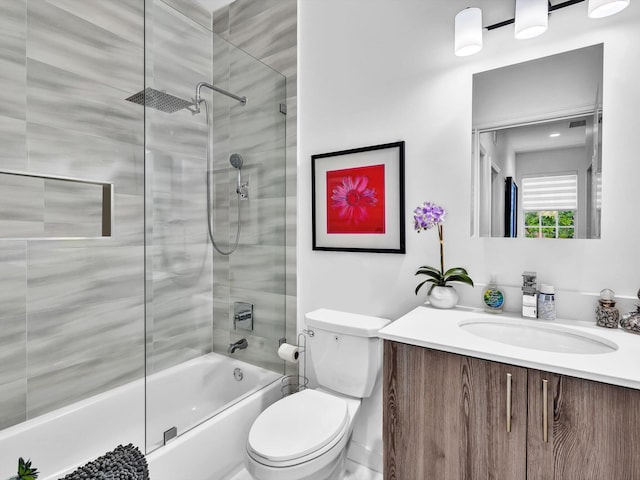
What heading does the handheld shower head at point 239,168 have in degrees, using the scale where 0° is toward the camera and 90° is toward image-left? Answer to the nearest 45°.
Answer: approximately 45°

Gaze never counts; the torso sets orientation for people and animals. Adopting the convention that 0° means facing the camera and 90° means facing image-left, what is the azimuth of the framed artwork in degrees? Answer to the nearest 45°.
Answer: approximately 45°

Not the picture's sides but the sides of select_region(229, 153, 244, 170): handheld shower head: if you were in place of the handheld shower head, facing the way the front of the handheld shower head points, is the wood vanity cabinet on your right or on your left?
on your left

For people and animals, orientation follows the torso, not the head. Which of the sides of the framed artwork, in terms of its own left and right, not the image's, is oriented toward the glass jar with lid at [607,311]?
left

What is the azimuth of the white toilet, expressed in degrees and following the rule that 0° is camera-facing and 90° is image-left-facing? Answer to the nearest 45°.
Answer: approximately 45°
